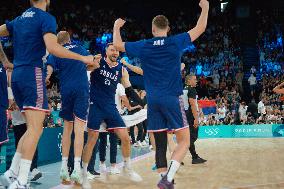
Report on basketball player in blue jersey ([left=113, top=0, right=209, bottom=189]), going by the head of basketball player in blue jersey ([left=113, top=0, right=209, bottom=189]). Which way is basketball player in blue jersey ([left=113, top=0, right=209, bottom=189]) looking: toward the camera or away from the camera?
away from the camera

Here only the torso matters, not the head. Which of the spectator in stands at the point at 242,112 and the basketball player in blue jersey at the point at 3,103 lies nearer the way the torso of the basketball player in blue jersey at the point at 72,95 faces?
the spectator in stands

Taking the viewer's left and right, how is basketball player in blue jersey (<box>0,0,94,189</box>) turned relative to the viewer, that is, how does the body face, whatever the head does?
facing away from the viewer and to the right of the viewer

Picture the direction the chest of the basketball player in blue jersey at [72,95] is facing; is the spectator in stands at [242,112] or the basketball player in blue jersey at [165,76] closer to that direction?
the spectator in stands

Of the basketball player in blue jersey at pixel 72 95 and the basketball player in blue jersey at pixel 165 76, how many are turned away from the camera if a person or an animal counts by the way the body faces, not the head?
2

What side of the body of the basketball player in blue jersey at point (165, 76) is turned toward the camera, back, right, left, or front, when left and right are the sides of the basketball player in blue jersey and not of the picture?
back

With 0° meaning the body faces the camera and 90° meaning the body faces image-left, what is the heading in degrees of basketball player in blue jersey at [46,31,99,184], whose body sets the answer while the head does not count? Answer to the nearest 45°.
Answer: approximately 180°

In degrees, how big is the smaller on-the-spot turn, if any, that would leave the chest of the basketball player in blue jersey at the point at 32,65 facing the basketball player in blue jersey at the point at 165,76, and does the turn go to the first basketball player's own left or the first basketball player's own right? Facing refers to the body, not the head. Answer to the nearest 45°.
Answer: approximately 45° to the first basketball player's own right
